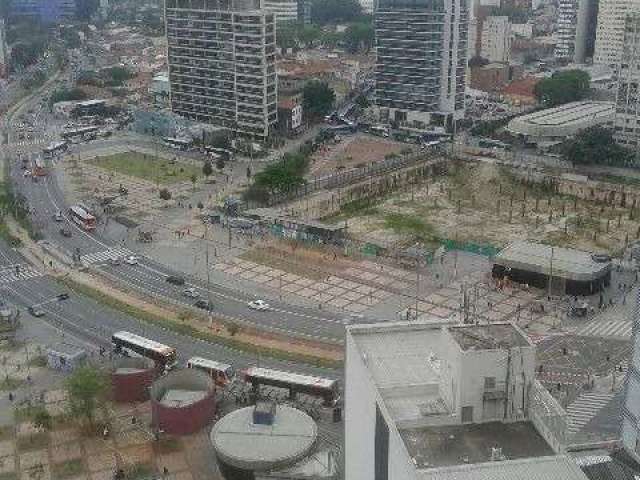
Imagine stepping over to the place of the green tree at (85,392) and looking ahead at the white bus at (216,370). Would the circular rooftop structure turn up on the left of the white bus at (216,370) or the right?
right

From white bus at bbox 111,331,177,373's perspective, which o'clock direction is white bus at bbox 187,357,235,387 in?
white bus at bbox 187,357,235,387 is roughly at 12 o'clock from white bus at bbox 111,331,177,373.

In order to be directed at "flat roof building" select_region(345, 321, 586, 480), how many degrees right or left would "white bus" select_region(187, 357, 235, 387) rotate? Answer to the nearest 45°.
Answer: approximately 45° to its right

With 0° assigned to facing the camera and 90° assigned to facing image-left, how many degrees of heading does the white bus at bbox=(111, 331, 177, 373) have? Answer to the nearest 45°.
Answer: approximately 315°

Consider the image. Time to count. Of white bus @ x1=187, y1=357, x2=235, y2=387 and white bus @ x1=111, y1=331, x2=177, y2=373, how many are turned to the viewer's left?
0

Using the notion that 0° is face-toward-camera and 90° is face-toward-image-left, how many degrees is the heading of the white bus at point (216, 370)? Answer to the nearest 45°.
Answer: approximately 315°

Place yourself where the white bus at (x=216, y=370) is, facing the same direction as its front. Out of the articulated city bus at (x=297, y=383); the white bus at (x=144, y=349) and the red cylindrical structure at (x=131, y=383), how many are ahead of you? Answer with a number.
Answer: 1

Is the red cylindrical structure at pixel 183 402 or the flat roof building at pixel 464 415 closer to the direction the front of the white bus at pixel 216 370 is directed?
the flat roof building

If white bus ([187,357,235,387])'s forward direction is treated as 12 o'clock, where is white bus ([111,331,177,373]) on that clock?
white bus ([111,331,177,373]) is roughly at 6 o'clock from white bus ([187,357,235,387]).

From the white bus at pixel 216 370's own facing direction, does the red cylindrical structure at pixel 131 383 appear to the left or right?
on its right

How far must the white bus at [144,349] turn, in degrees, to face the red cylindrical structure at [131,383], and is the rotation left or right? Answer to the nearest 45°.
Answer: approximately 45° to its right

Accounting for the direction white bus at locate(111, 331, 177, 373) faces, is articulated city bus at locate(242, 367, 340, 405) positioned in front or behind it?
in front
